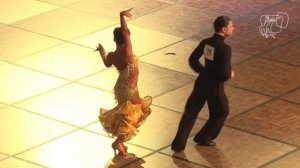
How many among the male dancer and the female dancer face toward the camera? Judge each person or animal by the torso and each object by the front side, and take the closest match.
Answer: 0
